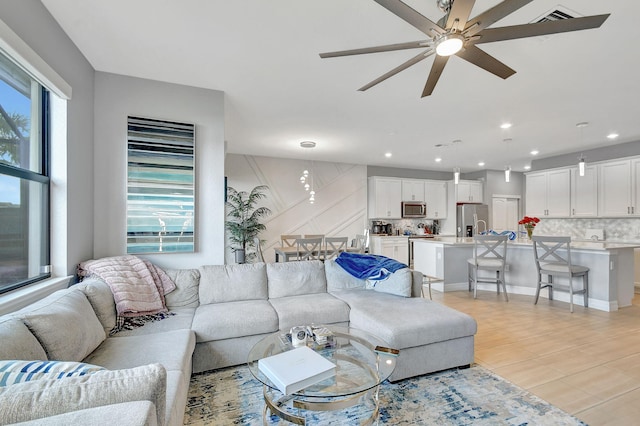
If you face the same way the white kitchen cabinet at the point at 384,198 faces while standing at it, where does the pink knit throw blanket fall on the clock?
The pink knit throw blanket is roughly at 2 o'clock from the white kitchen cabinet.

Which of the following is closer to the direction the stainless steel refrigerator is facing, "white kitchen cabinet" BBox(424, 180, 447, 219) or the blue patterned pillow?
the blue patterned pillow

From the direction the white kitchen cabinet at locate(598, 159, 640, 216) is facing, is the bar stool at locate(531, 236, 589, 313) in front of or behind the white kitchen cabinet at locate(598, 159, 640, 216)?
in front

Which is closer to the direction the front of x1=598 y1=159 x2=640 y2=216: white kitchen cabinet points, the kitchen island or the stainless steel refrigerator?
the kitchen island

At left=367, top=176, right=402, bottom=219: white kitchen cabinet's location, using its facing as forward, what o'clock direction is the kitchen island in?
The kitchen island is roughly at 12 o'clock from the white kitchen cabinet.

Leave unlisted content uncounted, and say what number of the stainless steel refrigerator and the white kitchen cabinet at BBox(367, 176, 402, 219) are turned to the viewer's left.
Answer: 0

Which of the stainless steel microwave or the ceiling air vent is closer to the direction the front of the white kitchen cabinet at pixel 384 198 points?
the ceiling air vent

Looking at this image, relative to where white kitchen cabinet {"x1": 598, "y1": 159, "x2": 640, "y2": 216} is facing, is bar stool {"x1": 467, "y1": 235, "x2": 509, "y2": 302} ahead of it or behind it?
ahead

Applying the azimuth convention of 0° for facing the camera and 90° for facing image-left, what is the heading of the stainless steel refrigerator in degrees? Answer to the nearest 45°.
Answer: approximately 315°

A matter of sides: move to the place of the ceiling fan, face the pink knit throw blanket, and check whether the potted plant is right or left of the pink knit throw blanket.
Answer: right

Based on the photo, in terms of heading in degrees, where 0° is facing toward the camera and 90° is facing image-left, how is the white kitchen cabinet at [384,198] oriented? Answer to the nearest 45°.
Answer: approximately 315°

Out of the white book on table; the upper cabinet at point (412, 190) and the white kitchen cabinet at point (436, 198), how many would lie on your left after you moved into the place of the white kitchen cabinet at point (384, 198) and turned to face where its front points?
2

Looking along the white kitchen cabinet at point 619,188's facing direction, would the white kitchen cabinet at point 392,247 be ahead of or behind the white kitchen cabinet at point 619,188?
ahead

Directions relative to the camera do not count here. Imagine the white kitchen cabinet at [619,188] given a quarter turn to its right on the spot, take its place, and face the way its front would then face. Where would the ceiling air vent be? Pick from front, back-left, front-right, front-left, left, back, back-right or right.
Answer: back-left

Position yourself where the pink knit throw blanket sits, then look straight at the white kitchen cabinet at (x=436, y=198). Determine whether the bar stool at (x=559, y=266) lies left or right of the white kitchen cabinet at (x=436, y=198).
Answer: right

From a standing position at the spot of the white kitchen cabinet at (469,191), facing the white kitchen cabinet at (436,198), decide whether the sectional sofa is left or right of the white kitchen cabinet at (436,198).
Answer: left
